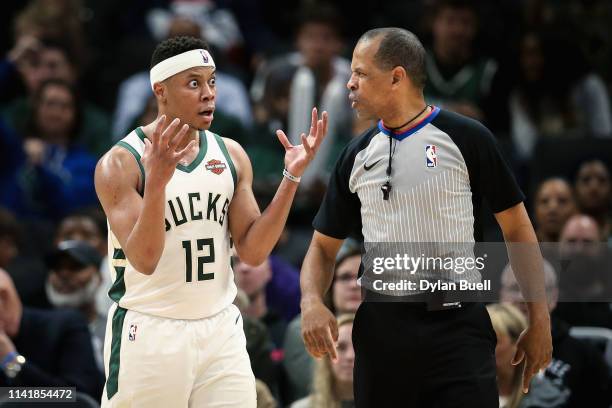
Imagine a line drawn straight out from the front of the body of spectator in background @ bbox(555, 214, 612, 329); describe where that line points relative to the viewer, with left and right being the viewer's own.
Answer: facing the viewer

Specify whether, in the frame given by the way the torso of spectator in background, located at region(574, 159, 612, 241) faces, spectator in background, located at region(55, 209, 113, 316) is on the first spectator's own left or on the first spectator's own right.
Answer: on the first spectator's own right

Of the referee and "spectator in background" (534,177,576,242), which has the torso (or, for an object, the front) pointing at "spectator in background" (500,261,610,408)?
"spectator in background" (534,177,576,242)

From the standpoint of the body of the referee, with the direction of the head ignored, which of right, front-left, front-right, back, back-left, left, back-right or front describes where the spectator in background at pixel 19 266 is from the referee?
right

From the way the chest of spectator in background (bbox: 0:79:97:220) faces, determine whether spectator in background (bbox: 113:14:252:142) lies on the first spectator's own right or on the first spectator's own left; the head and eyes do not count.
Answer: on the first spectator's own left

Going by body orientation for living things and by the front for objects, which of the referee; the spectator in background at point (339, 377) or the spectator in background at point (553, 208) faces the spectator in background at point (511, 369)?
the spectator in background at point (553, 208)

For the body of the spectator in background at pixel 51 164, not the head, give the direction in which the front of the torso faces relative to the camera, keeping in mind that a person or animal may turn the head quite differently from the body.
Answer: toward the camera

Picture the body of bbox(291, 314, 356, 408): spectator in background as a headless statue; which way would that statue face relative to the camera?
toward the camera

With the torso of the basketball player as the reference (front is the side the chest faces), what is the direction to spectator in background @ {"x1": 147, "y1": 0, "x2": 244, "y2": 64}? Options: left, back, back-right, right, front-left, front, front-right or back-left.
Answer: back-left

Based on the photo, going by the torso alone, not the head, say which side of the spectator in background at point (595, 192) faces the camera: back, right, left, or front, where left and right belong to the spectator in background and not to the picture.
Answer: front

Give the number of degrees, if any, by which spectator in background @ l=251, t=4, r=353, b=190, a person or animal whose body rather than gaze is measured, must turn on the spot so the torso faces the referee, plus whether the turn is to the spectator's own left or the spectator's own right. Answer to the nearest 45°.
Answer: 0° — they already face them
